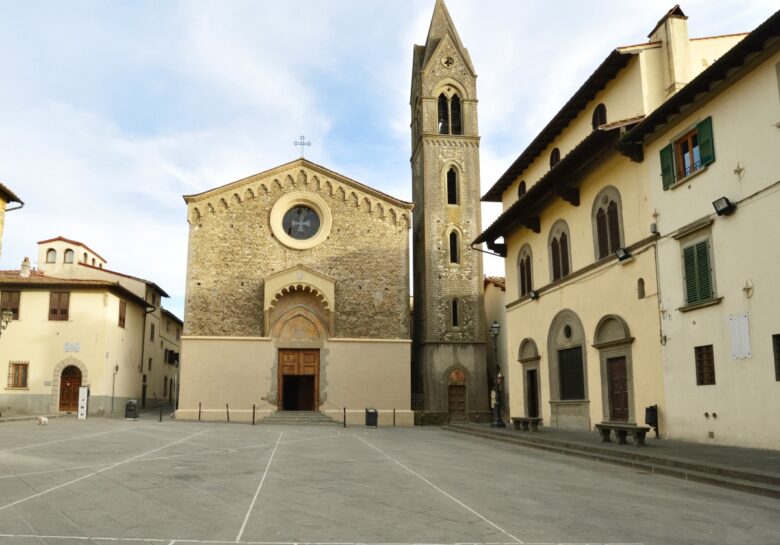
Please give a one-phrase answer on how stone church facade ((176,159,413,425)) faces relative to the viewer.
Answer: facing the viewer

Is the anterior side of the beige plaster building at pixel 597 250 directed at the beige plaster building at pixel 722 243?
no

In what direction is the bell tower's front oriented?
toward the camera

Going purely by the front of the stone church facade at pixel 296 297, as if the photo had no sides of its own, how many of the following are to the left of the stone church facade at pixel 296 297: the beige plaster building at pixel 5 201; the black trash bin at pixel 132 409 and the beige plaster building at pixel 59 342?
0

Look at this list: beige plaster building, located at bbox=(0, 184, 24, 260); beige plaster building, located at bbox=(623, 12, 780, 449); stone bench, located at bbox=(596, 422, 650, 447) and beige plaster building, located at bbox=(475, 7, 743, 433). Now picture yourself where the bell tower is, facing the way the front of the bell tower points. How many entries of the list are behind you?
0

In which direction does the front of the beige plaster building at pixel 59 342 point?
toward the camera

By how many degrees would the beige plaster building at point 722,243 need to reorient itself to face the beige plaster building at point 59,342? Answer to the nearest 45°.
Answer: approximately 45° to its right

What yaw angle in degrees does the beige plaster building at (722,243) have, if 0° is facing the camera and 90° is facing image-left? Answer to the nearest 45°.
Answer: approximately 45°

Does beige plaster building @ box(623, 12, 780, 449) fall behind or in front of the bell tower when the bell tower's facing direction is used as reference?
in front

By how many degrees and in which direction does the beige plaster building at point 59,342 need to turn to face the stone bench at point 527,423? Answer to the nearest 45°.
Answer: approximately 45° to its left

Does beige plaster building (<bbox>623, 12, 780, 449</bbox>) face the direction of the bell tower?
no

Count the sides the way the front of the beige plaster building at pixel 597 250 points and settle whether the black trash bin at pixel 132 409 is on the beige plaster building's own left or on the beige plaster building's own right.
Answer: on the beige plaster building's own right

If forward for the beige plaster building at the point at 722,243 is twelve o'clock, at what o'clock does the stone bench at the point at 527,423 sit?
The stone bench is roughly at 3 o'clock from the beige plaster building.

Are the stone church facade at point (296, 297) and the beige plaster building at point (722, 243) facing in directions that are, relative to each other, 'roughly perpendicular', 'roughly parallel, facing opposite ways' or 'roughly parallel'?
roughly perpendicular

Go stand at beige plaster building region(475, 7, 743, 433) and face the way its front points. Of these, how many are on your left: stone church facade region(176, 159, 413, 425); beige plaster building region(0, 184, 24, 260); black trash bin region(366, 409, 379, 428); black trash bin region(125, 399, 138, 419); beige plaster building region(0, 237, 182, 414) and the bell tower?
0

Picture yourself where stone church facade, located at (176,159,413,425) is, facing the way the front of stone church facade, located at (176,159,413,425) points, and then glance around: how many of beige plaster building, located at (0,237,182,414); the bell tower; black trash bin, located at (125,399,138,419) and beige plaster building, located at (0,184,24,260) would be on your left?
1

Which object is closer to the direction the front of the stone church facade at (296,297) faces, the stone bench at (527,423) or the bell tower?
the stone bench

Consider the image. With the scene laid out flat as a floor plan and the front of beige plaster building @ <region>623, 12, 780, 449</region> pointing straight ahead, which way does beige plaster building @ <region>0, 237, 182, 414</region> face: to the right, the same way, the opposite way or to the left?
to the left
